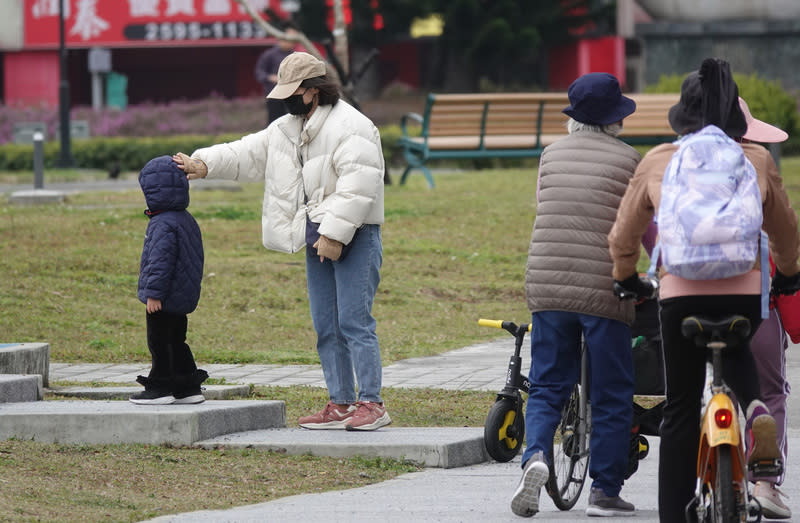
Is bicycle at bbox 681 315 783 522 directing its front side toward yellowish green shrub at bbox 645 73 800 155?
yes

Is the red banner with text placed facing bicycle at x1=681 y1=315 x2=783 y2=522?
yes

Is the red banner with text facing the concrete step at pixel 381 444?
yes

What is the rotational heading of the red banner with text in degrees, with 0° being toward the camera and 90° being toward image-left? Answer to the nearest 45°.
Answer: approximately 0°

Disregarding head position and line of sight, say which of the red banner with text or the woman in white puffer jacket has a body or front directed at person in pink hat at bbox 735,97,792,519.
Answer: the red banner with text

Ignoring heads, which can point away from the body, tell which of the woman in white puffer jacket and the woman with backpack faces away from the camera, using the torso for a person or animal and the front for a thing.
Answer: the woman with backpack

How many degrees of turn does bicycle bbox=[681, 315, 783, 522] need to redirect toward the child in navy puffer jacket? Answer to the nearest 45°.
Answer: approximately 45° to its left

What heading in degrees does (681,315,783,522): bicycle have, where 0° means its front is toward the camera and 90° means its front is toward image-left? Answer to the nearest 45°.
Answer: approximately 180°

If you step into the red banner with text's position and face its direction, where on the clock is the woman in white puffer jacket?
The woman in white puffer jacket is roughly at 12 o'clock from the red banner with text.

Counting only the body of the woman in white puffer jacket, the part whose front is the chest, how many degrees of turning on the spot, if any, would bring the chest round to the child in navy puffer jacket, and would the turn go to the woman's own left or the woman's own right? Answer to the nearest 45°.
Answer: approximately 45° to the woman's own right

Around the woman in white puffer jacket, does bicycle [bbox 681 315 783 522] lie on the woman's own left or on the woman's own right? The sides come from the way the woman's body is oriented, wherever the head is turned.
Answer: on the woman's own left

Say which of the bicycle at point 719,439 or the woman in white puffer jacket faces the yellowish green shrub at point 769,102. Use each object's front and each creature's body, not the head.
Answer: the bicycle

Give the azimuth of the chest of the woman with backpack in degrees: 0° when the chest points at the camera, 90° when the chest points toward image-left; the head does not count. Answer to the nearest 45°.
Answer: approximately 180°

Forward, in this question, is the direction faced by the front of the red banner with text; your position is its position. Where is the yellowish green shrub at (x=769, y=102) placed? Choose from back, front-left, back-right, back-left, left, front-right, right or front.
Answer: front-left

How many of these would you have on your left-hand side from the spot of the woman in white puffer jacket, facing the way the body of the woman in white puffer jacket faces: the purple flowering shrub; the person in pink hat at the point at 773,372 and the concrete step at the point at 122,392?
1

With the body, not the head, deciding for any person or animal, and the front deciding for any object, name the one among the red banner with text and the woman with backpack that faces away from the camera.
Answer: the woman with backpack

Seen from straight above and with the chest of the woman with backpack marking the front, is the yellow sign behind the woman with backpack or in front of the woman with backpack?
in front

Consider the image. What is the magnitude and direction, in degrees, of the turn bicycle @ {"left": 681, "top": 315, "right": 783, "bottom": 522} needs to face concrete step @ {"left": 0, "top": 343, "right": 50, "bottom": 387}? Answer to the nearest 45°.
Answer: approximately 45° to its left
